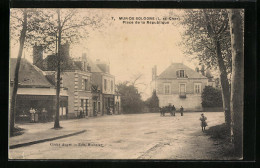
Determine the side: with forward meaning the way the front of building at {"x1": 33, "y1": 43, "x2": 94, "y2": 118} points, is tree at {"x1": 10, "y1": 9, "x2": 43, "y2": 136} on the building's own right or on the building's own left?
on the building's own right

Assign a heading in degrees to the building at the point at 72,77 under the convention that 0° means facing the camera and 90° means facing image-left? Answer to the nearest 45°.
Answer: approximately 315°

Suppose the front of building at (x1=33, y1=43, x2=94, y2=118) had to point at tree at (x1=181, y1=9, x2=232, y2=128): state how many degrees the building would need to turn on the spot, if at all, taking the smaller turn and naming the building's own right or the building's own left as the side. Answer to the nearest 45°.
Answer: approximately 45° to the building's own left

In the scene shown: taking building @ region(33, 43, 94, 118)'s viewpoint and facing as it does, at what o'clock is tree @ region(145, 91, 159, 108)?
The tree is roughly at 11 o'clock from the building.

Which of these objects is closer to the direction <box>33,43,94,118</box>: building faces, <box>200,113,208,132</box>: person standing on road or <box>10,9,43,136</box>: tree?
the person standing on road
